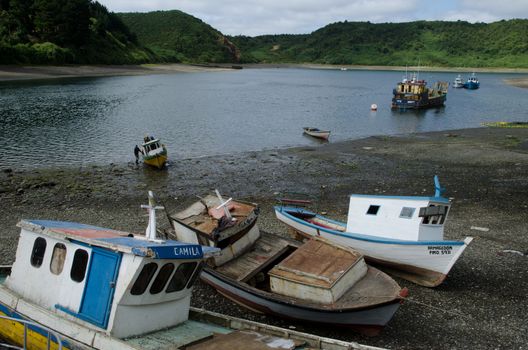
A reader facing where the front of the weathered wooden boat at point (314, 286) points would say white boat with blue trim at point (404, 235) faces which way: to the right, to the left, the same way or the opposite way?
the same way

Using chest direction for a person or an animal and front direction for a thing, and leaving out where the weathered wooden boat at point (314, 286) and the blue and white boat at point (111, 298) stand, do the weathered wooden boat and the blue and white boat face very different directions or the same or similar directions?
same or similar directions

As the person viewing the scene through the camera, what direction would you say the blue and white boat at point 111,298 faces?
facing the viewer and to the right of the viewer

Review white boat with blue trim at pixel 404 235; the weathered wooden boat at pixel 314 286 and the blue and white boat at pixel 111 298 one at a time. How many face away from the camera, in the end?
0

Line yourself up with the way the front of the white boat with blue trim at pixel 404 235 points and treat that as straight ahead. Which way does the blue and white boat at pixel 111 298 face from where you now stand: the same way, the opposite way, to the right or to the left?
the same way

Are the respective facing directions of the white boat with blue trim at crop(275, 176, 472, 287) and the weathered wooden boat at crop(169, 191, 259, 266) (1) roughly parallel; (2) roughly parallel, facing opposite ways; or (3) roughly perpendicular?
roughly perpendicular

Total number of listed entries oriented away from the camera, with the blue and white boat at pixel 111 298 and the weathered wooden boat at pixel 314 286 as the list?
0
